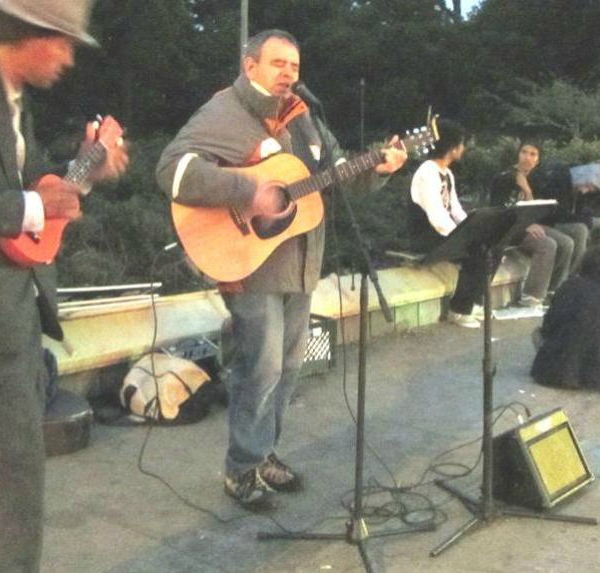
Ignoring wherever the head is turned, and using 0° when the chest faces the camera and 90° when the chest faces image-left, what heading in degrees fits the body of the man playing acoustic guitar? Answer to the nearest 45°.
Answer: approximately 315°

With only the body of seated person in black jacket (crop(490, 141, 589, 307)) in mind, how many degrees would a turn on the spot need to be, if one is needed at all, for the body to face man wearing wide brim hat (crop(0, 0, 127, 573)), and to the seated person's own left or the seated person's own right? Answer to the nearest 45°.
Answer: approximately 45° to the seated person's own right
